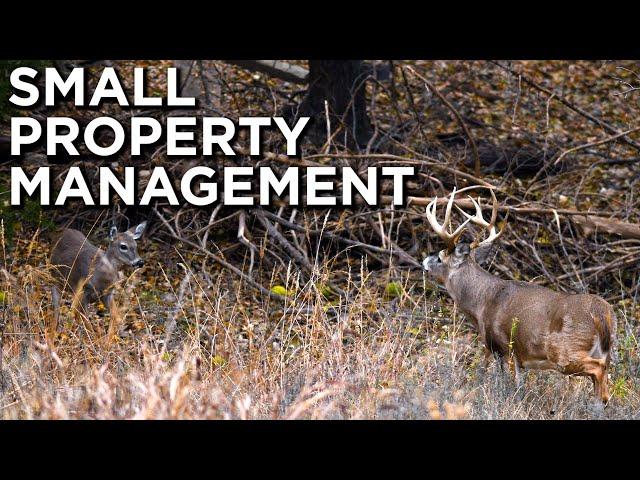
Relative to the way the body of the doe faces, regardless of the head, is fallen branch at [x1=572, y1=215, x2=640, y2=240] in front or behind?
in front

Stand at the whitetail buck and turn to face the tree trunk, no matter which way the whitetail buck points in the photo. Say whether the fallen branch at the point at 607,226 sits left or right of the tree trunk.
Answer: right

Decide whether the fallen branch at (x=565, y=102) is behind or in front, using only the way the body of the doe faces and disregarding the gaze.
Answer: in front

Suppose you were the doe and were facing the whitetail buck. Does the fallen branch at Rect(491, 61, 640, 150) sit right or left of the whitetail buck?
left

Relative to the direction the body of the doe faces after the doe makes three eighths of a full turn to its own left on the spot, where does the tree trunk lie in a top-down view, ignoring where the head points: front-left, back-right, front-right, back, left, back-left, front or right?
front-right

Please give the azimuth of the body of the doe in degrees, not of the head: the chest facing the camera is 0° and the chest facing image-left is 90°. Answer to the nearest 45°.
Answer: approximately 315°

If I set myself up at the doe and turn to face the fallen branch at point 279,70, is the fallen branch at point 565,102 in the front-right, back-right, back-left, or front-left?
front-right

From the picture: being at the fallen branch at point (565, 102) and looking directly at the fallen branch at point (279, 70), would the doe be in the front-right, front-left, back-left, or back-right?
front-left

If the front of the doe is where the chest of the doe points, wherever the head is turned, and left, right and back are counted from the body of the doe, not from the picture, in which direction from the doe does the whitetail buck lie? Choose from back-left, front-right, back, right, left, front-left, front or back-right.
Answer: front

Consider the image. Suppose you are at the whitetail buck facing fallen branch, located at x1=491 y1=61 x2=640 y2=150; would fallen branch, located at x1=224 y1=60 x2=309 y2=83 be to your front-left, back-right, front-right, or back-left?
front-left

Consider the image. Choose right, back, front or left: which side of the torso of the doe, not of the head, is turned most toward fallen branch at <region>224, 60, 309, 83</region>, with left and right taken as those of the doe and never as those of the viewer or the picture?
left
